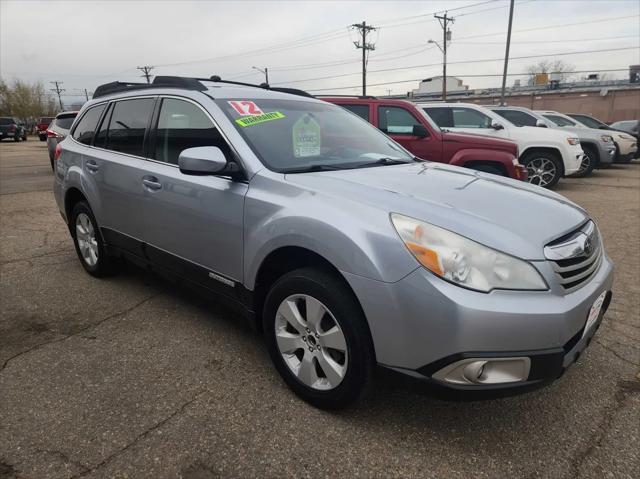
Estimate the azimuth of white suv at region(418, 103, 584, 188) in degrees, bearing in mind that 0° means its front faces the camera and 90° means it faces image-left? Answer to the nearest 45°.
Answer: approximately 270°

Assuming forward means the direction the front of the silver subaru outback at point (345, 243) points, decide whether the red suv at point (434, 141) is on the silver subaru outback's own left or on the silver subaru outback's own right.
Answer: on the silver subaru outback's own left

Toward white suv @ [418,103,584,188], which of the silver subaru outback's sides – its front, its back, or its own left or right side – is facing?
left

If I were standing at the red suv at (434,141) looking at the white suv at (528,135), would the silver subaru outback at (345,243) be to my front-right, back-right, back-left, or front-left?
back-right

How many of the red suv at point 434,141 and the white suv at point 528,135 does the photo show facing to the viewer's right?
2

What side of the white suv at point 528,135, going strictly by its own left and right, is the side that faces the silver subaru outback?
right

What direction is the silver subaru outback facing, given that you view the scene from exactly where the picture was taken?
facing the viewer and to the right of the viewer

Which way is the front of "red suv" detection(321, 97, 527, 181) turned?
to the viewer's right

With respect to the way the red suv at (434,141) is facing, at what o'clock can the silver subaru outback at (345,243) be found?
The silver subaru outback is roughly at 3 o'clock from the red suv.

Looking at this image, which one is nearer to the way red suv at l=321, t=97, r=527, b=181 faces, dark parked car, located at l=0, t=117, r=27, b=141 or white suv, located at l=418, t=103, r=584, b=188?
the white suv
